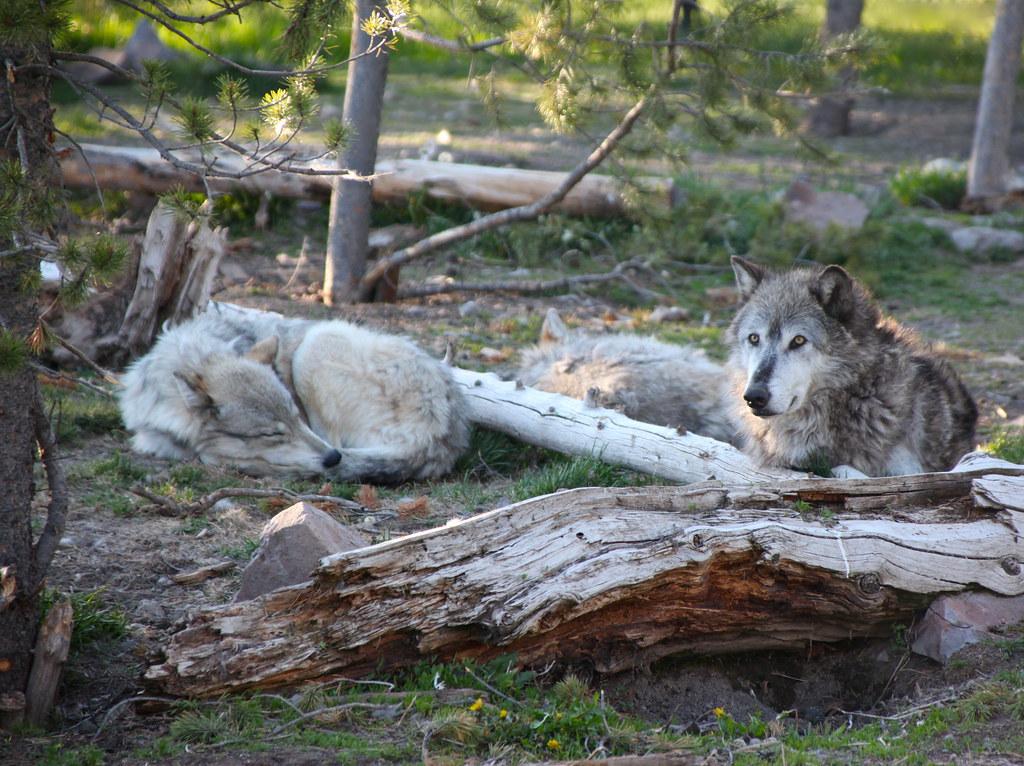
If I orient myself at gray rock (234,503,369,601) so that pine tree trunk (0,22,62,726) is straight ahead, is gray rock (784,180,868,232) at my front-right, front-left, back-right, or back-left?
back-right

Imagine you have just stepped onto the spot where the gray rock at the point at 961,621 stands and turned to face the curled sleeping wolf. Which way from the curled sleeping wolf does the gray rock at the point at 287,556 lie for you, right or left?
left
